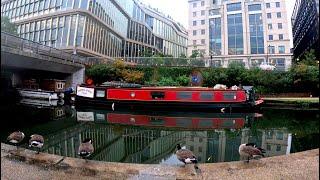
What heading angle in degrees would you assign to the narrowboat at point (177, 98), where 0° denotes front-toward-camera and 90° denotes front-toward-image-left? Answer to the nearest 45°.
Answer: approximately 270°

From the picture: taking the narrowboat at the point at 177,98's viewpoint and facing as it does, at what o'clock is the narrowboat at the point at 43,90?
the narrowboat at the point at 43,90 is roughly at 7 o'clock from the narrowboat at the point at 177,98.
